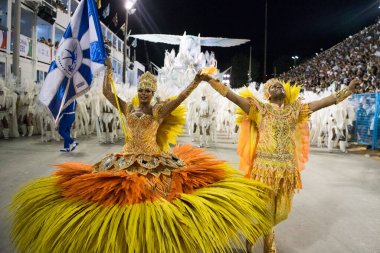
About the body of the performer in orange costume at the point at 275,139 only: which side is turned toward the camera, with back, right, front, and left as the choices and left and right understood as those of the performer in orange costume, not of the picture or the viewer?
front

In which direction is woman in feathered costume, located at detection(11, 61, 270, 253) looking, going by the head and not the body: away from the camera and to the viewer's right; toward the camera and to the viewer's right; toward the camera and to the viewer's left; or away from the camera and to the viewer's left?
toward the camera and to the viewer's left

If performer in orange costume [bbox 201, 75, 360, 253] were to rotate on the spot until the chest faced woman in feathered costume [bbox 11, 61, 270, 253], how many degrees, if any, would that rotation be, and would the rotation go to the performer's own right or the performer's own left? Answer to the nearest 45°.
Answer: approximately 45° to the performer's own right

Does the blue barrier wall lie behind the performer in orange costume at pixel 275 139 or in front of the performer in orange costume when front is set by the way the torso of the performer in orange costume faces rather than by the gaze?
behind

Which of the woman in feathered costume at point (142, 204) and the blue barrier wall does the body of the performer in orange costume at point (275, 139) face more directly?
the woman in feathered costume

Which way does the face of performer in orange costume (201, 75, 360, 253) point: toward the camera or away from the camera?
toward the camera
